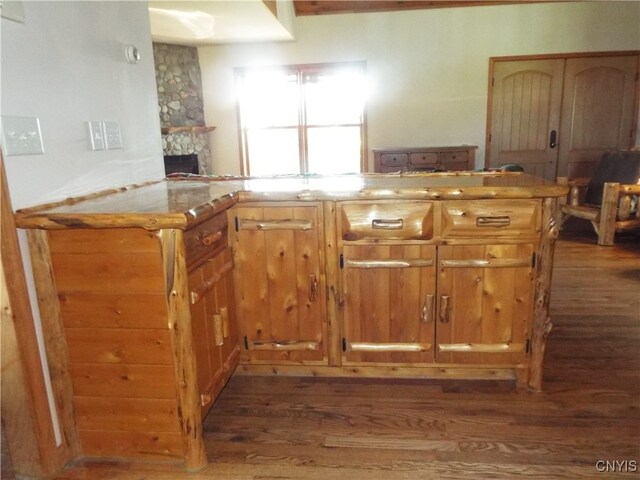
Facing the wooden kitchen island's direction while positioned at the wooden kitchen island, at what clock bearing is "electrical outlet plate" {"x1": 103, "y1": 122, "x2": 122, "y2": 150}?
The electrical outlet plate is roughly at 4 o'clock from the wooden kitchen island.

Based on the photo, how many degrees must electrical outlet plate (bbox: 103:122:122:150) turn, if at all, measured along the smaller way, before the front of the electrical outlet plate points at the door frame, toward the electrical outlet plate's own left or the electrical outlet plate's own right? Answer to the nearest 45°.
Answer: approximately 90° to the electrical outlet plate's own left

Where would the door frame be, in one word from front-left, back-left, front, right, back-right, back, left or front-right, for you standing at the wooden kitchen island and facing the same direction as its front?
back-left

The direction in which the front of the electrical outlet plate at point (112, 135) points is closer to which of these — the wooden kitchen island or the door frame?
the wooden kitchen island

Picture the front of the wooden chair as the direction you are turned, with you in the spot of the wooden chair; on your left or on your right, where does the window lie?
on your right

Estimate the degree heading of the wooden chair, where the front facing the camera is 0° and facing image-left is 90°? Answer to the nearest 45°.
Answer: approximately 45°

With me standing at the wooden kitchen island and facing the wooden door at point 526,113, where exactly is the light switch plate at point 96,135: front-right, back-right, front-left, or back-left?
back-left

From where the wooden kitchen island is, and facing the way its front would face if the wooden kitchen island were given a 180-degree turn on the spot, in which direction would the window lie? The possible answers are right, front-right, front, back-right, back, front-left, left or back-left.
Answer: front

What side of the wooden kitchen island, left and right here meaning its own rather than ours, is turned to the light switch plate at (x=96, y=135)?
right

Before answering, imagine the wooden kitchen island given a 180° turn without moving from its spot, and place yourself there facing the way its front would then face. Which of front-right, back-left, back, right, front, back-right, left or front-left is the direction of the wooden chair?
front-right
